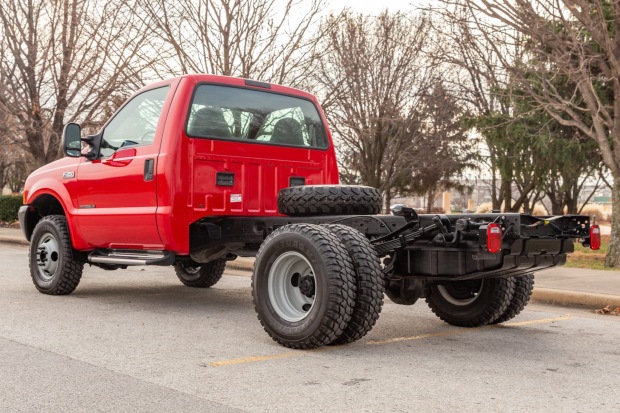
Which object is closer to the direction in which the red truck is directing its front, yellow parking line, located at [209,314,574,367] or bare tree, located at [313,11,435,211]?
the bare tree

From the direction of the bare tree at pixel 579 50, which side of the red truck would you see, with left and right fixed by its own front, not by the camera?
right

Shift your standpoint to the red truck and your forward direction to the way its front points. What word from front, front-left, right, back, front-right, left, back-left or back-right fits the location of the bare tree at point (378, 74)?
front-right

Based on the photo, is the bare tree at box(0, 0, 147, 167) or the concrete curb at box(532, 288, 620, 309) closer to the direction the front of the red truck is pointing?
the bare tree

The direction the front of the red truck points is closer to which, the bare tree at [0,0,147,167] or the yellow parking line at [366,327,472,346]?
the bare tree

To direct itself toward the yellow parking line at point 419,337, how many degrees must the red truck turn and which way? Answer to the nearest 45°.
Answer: approximately 180°

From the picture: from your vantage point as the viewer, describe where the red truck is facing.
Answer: facing away from the viewer and to the left of the viewer

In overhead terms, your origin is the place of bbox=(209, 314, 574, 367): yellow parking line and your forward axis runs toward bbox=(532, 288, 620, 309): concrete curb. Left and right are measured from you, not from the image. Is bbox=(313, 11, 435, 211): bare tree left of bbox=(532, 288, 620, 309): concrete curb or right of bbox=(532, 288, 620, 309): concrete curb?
left
